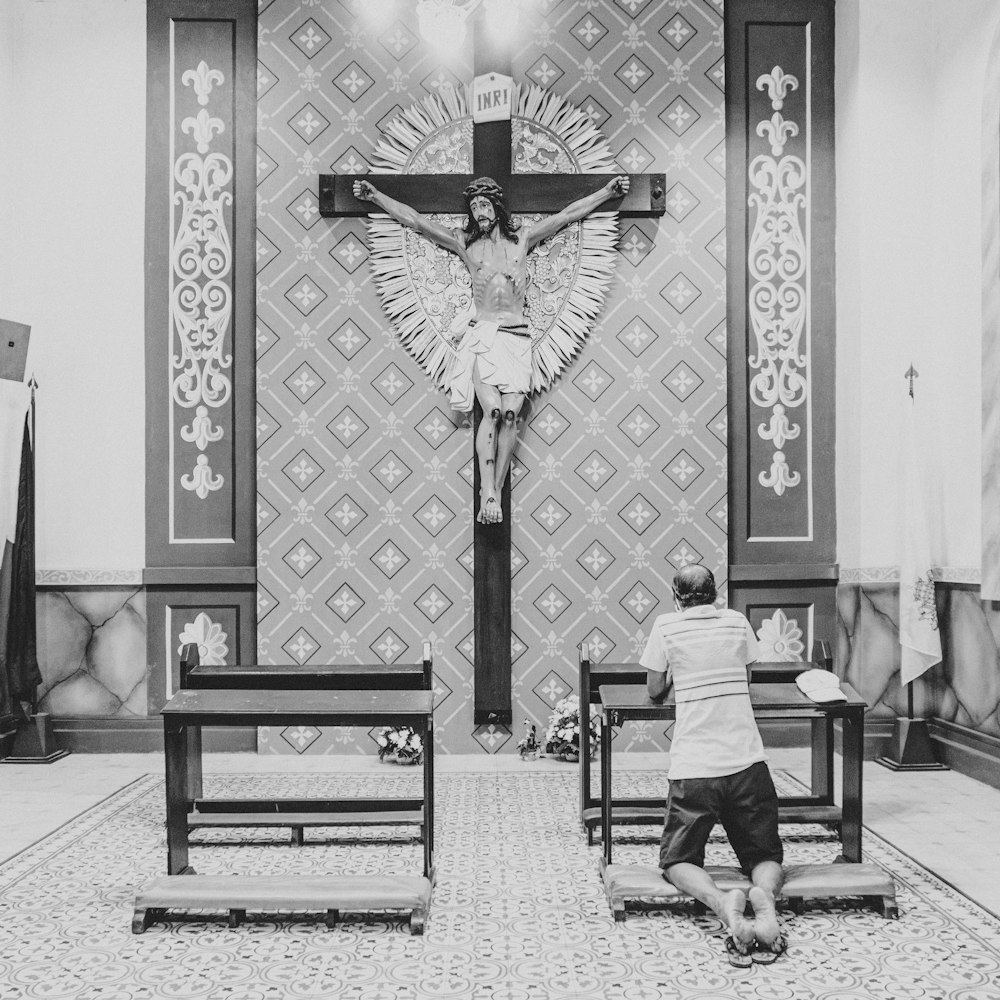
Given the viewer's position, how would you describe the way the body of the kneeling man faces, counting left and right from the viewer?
facing away from the viewer

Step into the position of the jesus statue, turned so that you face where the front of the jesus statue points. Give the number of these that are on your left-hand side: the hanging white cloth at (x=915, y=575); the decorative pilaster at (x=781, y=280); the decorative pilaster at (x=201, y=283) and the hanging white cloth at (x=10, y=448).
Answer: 2

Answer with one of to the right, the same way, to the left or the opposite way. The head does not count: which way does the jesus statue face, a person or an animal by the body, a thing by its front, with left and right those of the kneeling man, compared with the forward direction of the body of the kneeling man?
the opposite way

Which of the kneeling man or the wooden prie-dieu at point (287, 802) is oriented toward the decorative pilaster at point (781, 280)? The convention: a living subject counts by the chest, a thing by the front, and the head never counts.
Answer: the kneeling man

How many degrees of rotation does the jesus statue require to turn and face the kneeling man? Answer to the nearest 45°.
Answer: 0° — it already faces them

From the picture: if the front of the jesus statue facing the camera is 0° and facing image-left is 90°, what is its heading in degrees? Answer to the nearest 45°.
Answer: approximately 0°

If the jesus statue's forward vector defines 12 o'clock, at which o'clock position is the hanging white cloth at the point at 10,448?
The hanging white cloth is roughly at 3 o'clock from the jesus statue.
